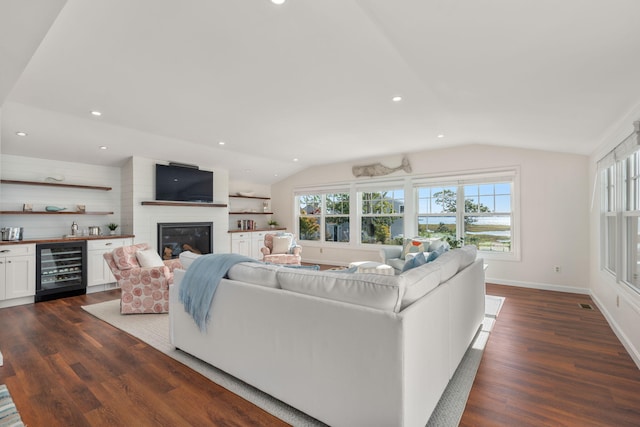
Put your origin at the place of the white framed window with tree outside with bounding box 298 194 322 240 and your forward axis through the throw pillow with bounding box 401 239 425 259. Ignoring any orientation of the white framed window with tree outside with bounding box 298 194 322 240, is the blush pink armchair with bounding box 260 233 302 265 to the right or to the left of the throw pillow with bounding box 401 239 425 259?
right

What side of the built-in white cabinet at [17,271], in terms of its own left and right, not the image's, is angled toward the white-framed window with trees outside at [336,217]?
left

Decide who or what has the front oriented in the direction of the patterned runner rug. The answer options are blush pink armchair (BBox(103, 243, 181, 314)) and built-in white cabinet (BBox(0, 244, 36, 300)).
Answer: the built-in white cabinet

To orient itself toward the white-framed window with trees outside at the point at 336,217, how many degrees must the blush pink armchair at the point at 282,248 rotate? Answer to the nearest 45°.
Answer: approximately 135° to its left

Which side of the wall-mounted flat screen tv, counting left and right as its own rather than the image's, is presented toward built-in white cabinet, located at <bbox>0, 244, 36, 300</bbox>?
right

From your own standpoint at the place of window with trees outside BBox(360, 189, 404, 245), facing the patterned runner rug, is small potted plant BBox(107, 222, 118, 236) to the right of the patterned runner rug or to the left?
right

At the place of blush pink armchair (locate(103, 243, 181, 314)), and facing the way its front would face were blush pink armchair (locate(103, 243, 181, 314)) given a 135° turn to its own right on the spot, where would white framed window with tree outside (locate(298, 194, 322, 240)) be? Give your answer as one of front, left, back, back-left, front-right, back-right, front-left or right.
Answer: back

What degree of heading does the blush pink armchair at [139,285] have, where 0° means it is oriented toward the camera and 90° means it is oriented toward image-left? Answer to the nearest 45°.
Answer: approximately 270°

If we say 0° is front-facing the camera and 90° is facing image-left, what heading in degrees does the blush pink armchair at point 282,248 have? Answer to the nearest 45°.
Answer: approximately 0°
